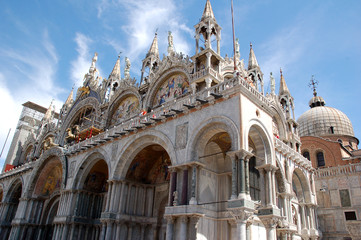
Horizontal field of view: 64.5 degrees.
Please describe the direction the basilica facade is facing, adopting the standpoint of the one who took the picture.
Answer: facing the viewer and to the left of the viewer
